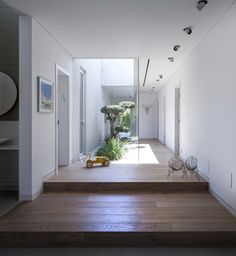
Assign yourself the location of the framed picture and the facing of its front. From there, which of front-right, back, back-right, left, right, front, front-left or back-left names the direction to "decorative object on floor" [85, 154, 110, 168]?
left

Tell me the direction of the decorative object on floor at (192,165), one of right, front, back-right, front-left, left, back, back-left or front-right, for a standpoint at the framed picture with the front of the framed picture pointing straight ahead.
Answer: front-left

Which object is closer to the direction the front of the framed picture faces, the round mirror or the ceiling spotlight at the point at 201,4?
the ceiling spotlight

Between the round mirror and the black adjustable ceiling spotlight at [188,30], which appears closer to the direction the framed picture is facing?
the black adjustable ceiling spotlight

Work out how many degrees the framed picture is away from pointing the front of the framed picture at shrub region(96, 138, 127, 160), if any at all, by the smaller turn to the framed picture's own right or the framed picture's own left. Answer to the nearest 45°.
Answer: approximately 90° to the framed picture's own left

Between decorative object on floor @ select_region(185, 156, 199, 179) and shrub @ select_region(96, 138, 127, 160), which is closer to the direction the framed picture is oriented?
the decorative object on floor

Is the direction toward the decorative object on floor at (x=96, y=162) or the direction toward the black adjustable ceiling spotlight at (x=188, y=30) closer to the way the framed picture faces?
the black adjustable ceiling spotlight

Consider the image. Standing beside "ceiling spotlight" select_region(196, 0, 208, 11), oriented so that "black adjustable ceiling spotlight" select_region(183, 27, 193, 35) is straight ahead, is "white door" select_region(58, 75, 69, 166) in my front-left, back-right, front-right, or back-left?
front-left

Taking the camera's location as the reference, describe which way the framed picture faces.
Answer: facing the viewer and to the right of the viewer

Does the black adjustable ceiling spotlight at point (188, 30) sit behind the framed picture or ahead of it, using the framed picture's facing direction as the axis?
ahead

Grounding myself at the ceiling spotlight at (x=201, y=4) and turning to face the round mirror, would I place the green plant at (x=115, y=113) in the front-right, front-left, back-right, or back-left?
front-right

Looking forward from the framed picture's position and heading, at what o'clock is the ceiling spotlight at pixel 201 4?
The ceiling spotlight is roughly at 12 o'clock from the framed picture.

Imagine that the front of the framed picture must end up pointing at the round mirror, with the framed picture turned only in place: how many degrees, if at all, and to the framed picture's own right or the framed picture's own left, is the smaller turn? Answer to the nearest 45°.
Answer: approximately 135° to the framed picture's own right
